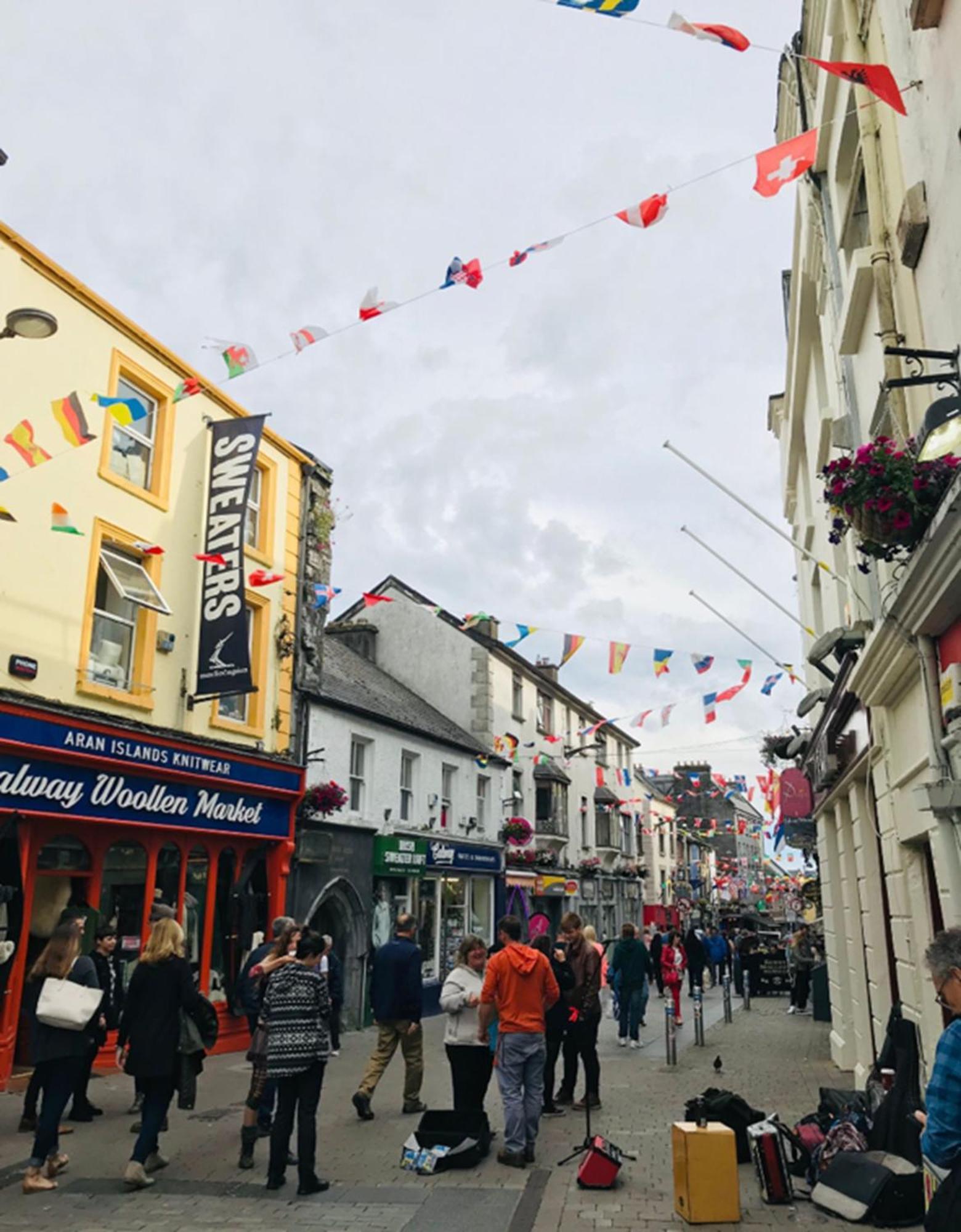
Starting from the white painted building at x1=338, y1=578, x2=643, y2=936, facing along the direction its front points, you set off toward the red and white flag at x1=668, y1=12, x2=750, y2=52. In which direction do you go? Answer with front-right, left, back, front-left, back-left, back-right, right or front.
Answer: front-right

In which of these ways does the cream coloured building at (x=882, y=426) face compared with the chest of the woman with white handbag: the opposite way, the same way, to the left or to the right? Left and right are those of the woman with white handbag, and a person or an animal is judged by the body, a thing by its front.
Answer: to the left

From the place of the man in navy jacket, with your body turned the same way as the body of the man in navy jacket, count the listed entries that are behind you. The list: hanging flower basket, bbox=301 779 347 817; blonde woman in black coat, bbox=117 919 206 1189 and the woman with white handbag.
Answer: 2

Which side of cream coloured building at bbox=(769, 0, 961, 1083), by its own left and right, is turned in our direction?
left

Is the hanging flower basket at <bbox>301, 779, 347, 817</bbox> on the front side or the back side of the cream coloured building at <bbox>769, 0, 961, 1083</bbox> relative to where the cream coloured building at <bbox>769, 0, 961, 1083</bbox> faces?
on the front side

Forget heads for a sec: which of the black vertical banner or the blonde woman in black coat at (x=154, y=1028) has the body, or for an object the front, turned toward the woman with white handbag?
the black vertical banner

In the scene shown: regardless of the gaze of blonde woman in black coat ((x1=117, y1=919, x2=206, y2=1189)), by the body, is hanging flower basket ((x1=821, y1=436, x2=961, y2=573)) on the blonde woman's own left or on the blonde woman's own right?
on the blonde woman's own right

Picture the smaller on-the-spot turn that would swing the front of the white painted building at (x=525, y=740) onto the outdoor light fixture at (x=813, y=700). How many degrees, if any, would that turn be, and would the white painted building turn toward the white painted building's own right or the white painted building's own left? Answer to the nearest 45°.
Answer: approximately 45° to the white painted building's own right

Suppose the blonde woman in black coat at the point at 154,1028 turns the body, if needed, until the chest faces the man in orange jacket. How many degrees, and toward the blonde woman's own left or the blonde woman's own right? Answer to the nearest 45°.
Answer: approximately 45° to the blonde woman's own right

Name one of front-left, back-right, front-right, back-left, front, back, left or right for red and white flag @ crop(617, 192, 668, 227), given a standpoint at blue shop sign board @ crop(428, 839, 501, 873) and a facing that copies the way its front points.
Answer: front-right

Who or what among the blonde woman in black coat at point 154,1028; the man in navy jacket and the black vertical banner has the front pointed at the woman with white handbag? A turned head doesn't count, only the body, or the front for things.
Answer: the black vertical banner

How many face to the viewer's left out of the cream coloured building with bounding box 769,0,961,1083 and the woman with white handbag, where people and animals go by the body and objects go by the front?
1

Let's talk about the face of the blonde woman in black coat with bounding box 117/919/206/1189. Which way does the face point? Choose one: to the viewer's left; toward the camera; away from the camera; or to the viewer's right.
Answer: away from the camera
